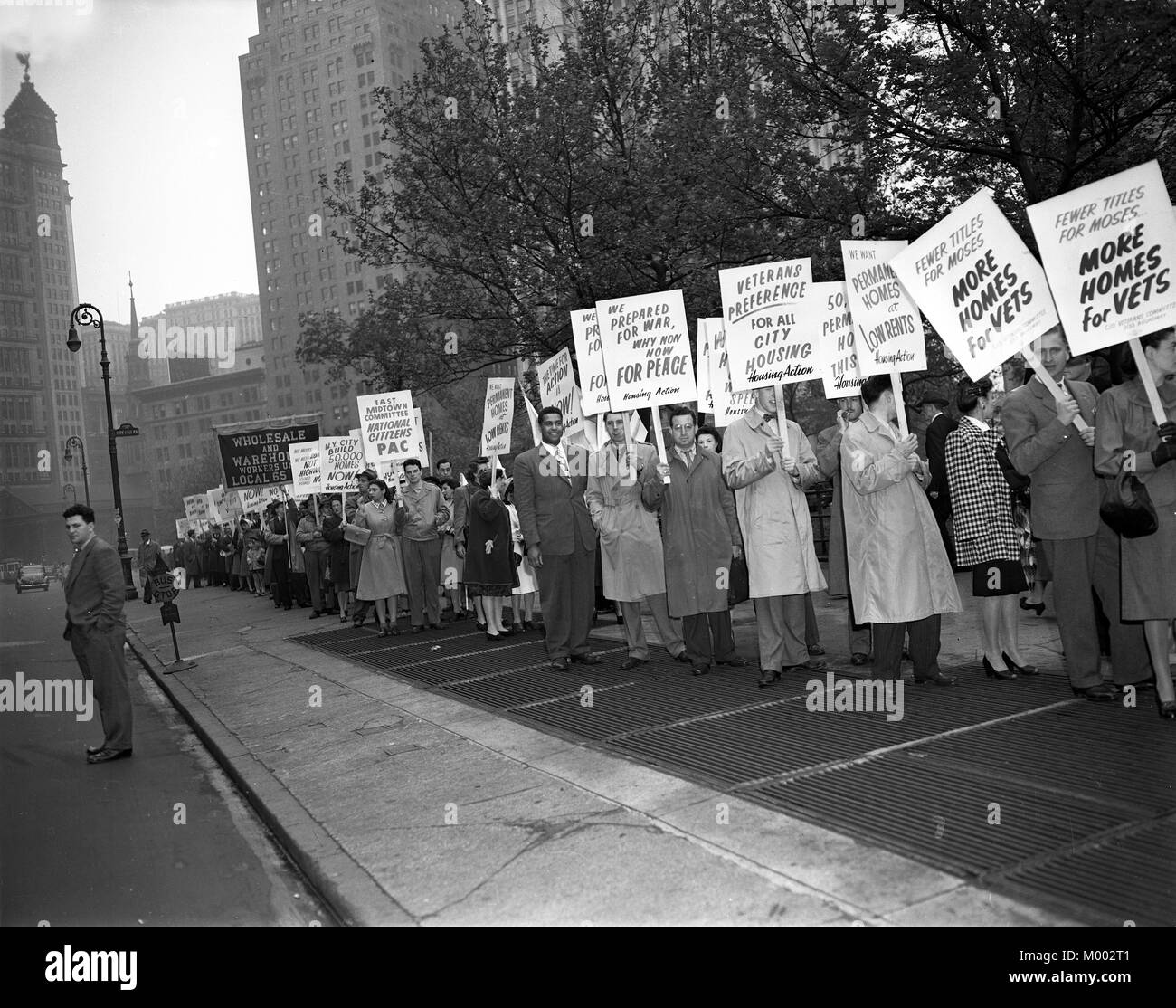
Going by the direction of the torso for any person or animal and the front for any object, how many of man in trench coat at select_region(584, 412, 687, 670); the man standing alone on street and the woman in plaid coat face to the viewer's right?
1

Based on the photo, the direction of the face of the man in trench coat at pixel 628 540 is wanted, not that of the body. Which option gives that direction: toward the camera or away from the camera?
toward the camera

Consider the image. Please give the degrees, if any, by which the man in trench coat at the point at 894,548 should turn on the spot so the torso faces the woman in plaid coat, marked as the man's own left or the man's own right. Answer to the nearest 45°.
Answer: approximately 90° to the man's own left

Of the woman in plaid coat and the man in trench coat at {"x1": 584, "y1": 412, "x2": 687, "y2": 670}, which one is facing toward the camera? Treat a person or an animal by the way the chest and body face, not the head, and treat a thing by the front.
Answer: the man in trench coat

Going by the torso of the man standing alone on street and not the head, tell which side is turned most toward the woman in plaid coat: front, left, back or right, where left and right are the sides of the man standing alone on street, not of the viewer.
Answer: left

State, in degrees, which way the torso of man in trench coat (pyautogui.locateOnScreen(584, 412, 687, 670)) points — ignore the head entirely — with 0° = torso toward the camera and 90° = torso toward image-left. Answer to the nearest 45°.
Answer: approximately 0°

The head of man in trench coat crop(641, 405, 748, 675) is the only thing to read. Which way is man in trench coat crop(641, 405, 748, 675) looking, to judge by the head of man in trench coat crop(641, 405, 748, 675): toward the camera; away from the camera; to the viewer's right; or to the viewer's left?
toward the camera

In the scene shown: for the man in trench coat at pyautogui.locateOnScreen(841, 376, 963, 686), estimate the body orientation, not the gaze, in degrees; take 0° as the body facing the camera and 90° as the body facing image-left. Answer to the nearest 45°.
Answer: approximately 315°
